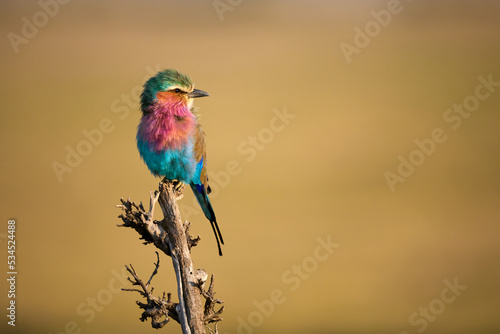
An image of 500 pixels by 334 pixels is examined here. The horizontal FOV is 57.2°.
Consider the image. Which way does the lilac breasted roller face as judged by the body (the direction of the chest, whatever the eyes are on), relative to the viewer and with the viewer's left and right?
facing the viewer and to the left of the viewer
